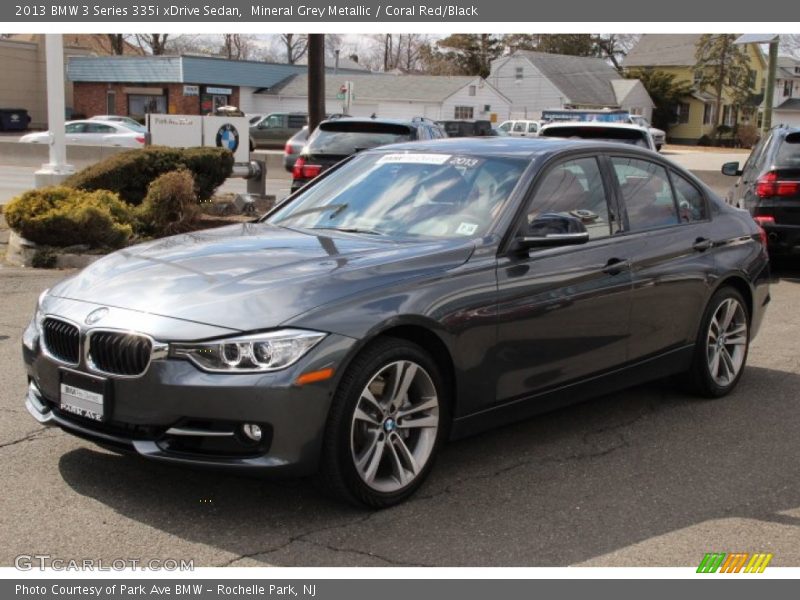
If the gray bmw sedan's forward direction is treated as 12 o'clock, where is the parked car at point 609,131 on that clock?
The parked car is roughly at 5 o'clock from the gray bmw sedan.

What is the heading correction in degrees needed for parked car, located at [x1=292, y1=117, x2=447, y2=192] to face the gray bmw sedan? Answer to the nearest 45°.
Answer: approximately 135° to its right

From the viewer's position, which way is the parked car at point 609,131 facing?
facing away from the viewer

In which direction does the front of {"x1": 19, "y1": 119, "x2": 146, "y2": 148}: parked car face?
to the viewer's left

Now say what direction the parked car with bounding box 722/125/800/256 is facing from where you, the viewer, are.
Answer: facing away from the viewer and to the left of the viewer

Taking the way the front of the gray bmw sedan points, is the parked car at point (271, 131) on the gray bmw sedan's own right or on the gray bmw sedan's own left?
on the gray bmw sedan's own right

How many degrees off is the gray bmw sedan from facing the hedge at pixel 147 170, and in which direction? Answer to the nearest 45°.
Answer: approximately 135° to its right

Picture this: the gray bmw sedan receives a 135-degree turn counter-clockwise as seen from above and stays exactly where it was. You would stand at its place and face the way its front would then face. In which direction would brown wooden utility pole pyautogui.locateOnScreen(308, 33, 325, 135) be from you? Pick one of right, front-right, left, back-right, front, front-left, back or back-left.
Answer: left

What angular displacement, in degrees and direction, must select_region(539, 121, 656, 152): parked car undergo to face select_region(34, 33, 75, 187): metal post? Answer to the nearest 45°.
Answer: approximately 90° to its left

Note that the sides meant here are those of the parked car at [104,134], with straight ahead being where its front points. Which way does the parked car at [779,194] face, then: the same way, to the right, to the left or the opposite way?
to the right

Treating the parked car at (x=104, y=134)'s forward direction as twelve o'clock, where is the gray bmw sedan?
The gray bmw sedan is roughly at 9 o'clock from the parked car.

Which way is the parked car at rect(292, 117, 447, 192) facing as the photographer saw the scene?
facing away from the viewer and to the right of the viewer
